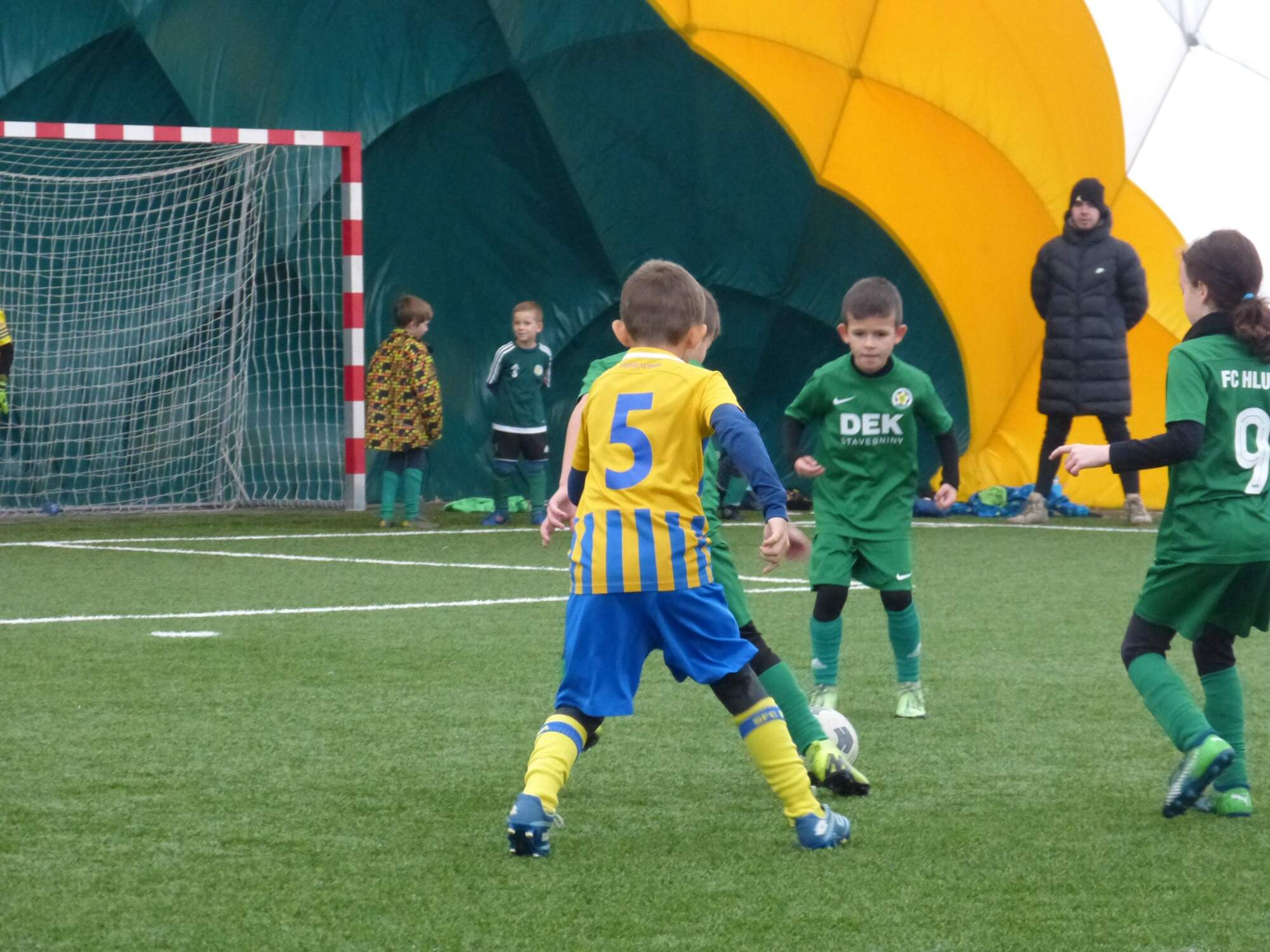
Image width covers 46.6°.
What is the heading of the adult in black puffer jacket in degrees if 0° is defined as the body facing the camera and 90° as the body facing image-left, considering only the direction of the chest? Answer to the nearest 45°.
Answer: approximately 0°

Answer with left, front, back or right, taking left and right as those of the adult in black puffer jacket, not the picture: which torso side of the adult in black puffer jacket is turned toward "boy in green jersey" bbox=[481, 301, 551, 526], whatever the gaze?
right

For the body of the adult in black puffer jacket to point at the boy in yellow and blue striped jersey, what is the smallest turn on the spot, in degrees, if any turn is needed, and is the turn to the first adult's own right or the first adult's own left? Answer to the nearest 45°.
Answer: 0° — they already face them

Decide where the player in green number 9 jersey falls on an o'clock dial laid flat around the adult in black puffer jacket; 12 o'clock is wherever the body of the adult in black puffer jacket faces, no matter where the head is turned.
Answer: The player in green number 9 jersey is roughly at 12 o'clock from the adult in black puffer jacket.

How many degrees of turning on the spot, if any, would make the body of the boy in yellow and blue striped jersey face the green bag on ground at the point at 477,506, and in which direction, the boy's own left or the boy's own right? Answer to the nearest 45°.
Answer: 0° — they already face it

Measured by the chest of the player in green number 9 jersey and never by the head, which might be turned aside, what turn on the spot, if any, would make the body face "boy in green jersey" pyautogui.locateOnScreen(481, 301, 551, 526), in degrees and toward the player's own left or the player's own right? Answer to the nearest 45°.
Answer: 0° — they already face them

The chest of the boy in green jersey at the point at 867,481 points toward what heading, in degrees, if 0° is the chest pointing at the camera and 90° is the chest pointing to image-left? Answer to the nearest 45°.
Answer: approximately 0°

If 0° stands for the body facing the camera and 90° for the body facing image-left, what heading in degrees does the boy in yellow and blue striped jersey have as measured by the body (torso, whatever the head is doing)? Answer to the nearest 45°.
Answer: approximately 180°

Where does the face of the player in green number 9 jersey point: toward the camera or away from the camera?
away from the camera

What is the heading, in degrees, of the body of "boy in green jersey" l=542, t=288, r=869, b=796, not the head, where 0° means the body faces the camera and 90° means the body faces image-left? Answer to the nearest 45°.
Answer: approximately 315°

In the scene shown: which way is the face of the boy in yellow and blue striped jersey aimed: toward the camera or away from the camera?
away from the camera
